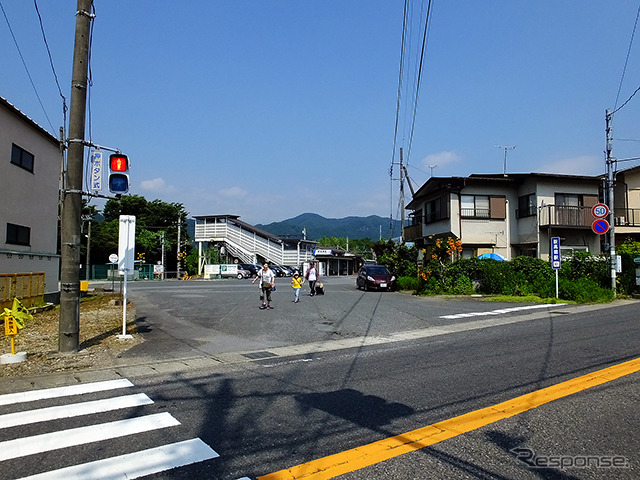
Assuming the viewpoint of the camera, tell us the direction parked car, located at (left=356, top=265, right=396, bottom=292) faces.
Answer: facing the viewer and to the right of the viewer

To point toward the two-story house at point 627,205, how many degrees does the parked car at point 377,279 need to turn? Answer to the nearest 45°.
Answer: approximately 45° to its left

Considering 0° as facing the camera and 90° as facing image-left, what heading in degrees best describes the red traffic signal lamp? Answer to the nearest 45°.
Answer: approximately 0°

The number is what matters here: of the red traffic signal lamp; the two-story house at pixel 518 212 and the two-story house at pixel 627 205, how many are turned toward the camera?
3

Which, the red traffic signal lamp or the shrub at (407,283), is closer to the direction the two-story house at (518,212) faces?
the red traffic signal lamp

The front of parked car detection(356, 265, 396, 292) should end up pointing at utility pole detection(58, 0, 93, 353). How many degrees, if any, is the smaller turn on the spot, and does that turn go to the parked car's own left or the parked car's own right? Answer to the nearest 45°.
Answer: approximately 45° to the parked car's own right

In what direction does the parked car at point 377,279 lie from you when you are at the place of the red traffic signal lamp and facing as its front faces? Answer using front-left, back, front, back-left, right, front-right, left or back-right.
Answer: back-left

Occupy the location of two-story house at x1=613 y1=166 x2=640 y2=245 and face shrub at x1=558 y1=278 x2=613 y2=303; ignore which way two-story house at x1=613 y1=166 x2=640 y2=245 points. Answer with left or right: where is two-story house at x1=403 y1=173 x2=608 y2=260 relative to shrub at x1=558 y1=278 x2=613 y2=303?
right

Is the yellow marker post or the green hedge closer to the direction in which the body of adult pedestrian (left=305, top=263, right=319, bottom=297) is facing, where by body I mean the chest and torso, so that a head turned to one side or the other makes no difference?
the yellow marker post

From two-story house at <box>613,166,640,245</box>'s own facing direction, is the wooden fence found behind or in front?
in front

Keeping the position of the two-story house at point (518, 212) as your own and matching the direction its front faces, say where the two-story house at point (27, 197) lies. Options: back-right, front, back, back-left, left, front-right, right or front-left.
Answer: front-right

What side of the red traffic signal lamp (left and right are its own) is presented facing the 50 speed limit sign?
left

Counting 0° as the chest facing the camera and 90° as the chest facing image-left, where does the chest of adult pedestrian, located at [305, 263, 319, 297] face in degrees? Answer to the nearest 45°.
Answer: approximately 0°
